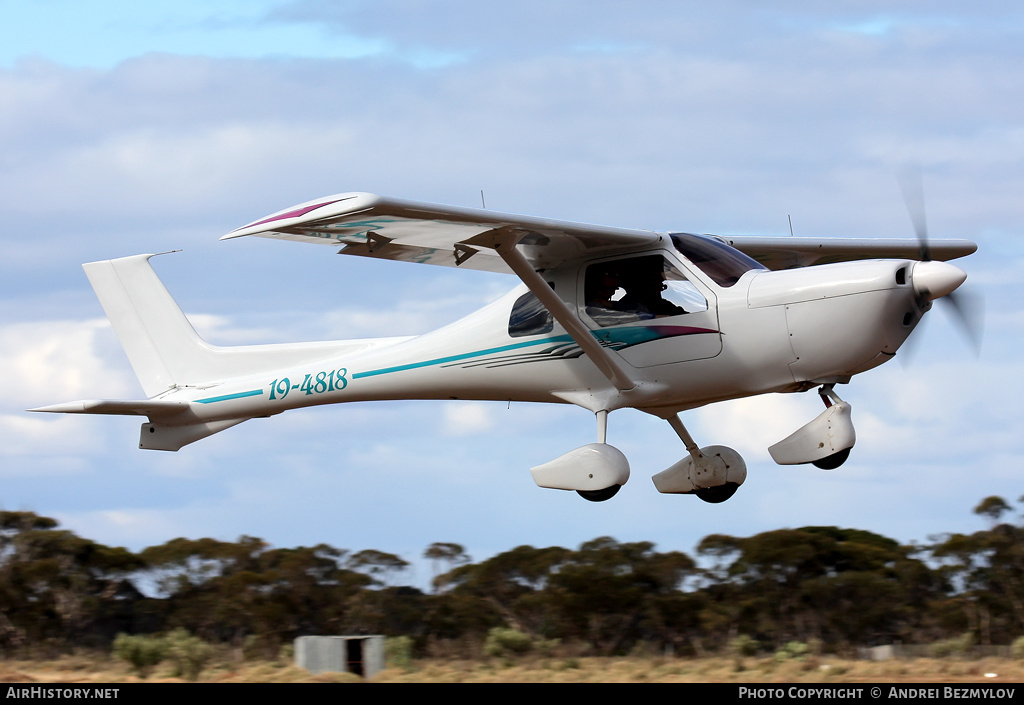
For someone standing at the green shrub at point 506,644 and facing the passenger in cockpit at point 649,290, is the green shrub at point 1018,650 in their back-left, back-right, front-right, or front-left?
front-left

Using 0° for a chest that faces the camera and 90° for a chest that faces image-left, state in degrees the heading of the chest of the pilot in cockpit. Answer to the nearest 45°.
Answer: approximately 270°

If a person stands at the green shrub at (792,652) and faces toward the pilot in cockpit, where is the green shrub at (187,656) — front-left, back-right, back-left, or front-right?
front-right

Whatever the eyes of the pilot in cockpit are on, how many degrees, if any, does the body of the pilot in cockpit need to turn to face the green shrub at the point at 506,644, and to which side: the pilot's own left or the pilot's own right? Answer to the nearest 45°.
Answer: approximately 90° to the pilot's own left

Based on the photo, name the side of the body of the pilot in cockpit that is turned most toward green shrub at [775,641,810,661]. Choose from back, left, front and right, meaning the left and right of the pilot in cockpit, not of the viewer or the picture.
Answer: left

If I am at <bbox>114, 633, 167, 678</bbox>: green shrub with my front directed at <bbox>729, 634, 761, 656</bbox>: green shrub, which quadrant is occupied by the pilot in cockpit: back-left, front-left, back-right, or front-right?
front-right

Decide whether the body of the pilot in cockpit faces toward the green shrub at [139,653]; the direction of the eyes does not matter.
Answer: no

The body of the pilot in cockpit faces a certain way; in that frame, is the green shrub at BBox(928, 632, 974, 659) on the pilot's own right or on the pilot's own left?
on the pilot's own left

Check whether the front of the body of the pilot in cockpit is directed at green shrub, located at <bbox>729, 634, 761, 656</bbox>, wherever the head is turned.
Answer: no

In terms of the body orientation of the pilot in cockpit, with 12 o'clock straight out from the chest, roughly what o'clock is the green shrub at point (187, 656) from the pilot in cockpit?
The green shrub is roughly at 7 o'clock from the pilot in cockpit.
